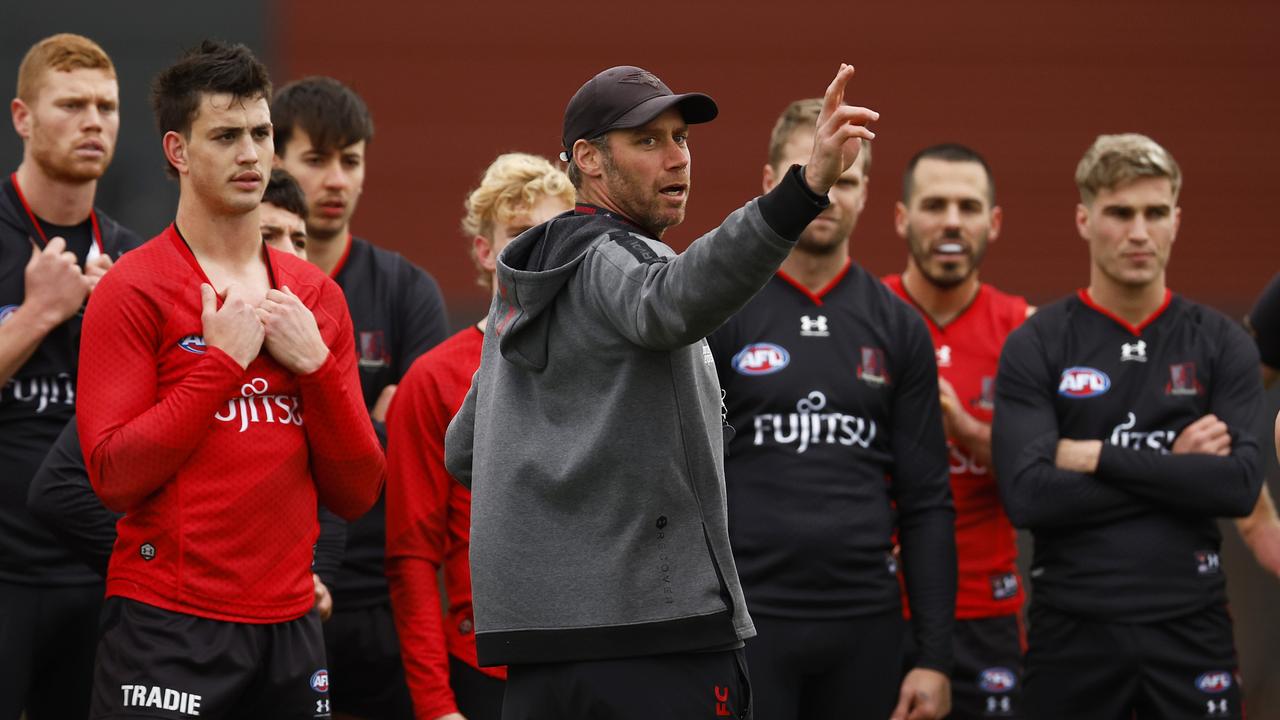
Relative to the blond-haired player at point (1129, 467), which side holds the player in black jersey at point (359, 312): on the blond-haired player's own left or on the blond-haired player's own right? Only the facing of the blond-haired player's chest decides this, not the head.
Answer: on the blond-haired player's own right

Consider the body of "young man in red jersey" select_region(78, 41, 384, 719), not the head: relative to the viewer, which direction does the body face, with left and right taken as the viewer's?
facing the viewer and to the right of the viewer

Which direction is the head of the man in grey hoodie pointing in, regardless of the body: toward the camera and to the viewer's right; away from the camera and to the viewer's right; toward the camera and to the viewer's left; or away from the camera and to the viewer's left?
toward the camera and to the viewer's right

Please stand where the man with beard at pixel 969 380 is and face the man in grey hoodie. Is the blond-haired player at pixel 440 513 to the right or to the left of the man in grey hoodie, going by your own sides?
right

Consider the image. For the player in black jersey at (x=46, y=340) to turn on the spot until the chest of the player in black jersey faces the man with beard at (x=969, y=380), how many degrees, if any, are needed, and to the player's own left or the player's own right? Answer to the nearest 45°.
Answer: approximately 45° to the player's own left

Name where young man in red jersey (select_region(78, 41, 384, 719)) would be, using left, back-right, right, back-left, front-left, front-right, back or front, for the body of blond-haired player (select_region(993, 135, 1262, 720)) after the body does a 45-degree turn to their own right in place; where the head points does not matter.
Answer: front

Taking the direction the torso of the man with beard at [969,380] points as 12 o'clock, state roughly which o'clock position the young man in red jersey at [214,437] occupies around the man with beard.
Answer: The young man in red jersey is roughly at 1 o'clock from the man with beard.

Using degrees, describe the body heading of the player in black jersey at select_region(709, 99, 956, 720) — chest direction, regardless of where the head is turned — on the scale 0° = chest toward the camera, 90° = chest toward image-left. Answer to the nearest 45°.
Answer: approximately 0°

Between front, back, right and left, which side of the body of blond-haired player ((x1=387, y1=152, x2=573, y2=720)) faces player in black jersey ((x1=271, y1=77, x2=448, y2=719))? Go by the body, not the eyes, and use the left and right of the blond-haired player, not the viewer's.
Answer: back
